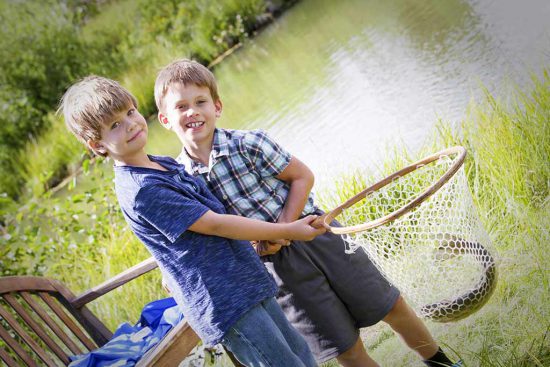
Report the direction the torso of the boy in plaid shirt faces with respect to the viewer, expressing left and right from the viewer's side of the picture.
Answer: facing the viewer

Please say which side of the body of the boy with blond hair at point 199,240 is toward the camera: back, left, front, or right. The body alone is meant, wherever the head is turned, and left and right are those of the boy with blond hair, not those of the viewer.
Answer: right

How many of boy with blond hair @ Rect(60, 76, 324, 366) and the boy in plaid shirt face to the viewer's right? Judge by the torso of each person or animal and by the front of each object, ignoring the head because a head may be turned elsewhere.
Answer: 1

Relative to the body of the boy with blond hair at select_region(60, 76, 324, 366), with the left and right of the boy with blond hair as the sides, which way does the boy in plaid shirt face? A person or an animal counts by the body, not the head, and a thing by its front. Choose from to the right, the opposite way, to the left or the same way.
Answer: to the right

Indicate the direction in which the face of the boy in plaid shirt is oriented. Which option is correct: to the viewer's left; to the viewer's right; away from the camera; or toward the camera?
toward the camera

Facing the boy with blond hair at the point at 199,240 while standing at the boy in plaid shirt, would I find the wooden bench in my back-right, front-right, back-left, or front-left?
front-right
